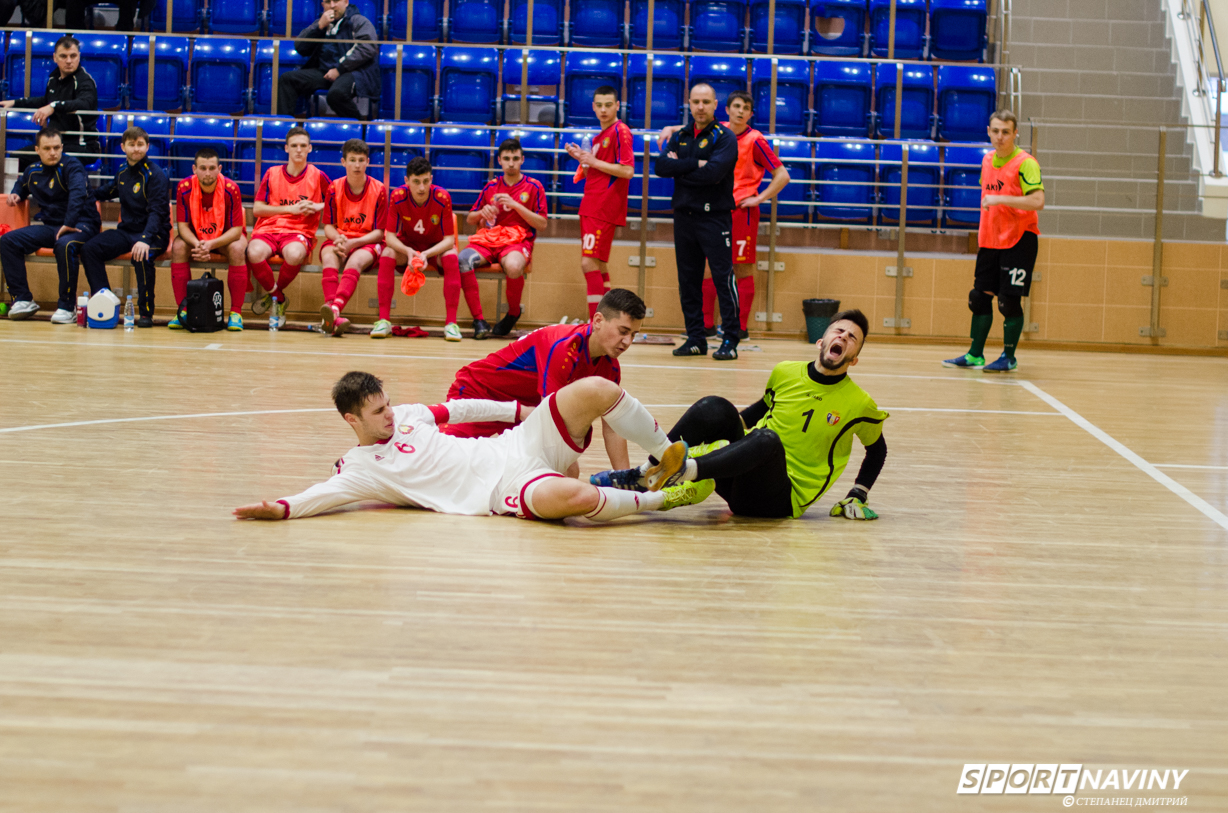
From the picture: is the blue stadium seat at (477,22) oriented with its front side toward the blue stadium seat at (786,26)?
no

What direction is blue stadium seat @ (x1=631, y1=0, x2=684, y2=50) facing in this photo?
toward the camera

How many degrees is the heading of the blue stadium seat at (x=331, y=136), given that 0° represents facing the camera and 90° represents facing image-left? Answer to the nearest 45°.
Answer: approximately 0°

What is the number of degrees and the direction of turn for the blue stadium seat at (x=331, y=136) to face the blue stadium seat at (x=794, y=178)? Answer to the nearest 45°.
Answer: approximately 90° to its left

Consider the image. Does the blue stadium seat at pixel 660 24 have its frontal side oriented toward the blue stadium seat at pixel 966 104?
no

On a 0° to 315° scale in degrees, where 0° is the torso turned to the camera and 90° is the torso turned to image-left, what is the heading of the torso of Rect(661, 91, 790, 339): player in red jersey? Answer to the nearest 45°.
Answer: approximately 45°

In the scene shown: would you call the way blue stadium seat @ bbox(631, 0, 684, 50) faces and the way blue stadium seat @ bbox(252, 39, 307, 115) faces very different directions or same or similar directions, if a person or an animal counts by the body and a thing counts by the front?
same or similar directions

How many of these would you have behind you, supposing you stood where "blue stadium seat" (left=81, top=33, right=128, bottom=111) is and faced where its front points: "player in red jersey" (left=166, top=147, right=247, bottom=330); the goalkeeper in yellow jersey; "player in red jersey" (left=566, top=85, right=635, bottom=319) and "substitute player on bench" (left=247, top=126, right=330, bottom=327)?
0

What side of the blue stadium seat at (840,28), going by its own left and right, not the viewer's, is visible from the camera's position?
front

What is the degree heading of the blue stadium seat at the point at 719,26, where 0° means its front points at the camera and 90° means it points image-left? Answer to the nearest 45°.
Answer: approximately 0°

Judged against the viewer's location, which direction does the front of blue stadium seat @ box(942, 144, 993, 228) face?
facing the viewer

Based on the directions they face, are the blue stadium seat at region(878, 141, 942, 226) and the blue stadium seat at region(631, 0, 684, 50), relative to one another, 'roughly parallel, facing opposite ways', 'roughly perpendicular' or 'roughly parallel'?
roughly parallel

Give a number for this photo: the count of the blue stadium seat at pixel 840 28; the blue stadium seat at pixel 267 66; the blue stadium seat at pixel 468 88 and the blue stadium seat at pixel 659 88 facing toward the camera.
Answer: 4

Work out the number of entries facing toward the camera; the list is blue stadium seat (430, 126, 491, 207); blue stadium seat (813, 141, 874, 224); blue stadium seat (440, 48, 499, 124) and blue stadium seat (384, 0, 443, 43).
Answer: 4

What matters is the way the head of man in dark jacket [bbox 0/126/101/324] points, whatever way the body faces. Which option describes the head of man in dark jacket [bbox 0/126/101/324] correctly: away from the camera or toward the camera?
toward the camera
